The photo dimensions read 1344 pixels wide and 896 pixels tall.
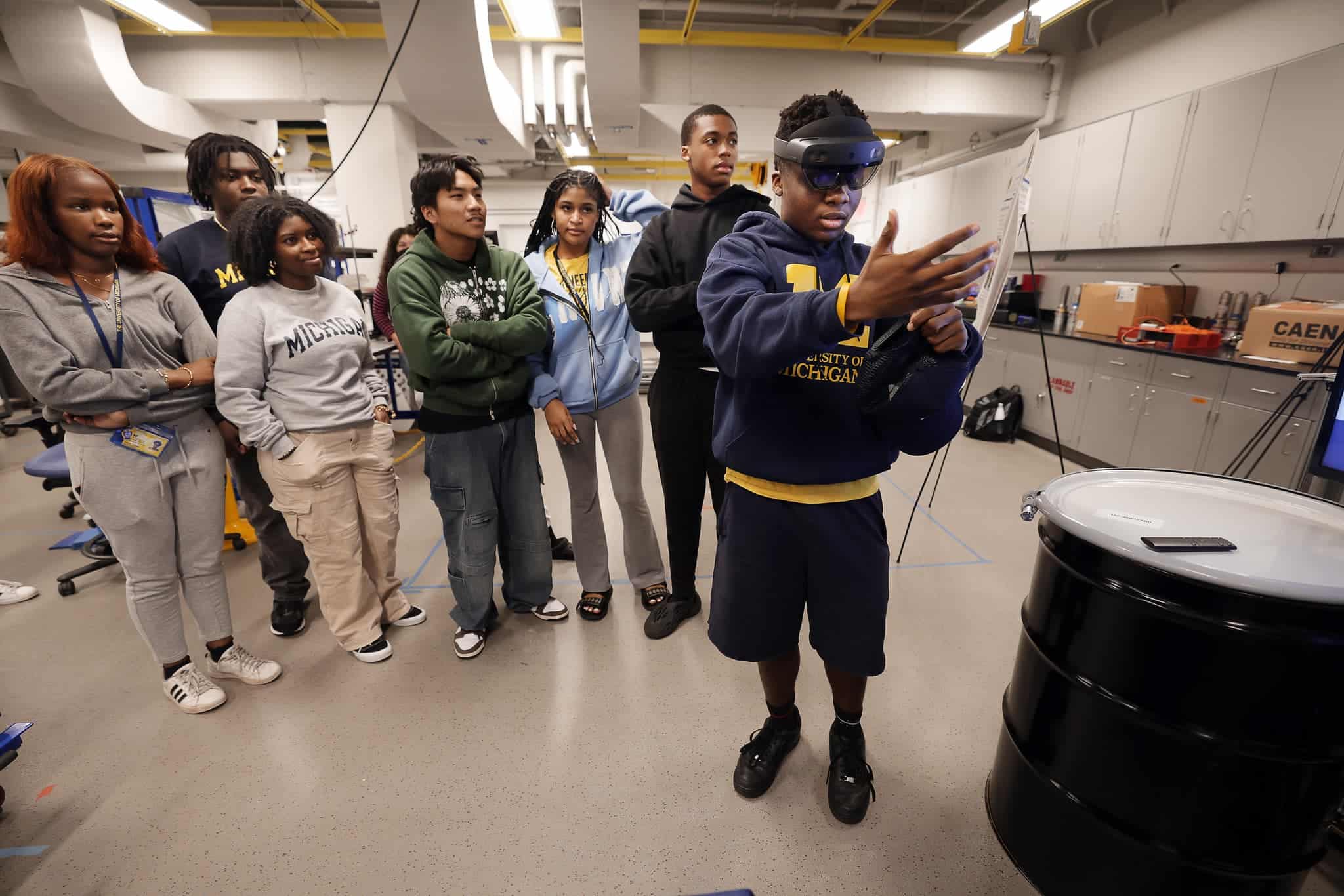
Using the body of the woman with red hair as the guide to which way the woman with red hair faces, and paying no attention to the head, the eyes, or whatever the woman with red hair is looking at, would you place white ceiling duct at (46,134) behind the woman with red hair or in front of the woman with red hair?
behind

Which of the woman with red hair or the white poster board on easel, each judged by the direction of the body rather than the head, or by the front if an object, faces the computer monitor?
the woman with red hair

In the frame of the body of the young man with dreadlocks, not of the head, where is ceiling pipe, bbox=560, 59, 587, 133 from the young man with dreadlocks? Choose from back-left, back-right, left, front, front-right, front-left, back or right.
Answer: left

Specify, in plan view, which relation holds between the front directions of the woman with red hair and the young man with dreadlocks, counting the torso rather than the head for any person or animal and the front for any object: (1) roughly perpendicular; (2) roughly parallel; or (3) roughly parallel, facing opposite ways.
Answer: roughly parallel

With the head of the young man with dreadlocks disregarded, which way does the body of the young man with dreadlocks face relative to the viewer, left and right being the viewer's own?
facing the viewer and to the right of the viewer

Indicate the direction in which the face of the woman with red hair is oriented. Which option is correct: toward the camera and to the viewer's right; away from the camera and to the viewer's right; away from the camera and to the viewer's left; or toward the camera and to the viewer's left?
toward the camera and to the viewer's right

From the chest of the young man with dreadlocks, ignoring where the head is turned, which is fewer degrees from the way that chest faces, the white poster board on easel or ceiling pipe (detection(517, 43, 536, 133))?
the white poster board on easel

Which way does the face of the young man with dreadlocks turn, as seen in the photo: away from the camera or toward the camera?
toward the camera

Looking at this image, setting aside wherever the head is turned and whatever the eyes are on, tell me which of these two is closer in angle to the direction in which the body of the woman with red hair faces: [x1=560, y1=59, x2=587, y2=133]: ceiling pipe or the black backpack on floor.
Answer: the black backpack on floor

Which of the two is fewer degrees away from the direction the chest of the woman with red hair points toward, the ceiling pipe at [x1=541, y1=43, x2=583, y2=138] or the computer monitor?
the computer monitor

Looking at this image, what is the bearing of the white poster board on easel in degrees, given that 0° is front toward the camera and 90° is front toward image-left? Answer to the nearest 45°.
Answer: approximately 90°

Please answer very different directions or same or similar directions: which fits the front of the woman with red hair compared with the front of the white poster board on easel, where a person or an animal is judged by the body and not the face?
very different directions

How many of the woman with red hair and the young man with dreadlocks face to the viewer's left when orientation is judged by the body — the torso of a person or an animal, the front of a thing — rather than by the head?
0

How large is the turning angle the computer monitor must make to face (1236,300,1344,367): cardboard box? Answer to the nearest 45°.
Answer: approximately 135° to its right

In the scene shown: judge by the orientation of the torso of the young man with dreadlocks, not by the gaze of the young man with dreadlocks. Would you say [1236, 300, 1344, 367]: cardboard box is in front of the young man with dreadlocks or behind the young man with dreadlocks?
in front

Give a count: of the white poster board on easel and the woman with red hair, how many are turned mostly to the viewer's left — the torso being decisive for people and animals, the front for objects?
1

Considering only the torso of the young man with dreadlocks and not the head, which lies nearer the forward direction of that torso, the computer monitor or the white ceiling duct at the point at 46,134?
the computer monitor
